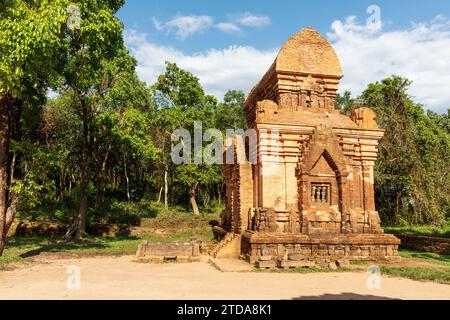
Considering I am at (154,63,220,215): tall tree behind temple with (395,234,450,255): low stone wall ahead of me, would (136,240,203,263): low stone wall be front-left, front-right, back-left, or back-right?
front-right

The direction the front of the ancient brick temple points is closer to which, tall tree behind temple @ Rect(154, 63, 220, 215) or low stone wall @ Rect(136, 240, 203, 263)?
the low stone wall

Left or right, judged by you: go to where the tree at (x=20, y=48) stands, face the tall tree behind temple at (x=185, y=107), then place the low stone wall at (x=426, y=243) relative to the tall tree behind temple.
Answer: right

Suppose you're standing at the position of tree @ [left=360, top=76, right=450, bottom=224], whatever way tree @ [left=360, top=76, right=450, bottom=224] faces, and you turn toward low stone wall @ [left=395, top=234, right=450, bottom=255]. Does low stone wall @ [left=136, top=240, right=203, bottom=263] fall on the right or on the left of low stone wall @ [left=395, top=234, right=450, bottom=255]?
right

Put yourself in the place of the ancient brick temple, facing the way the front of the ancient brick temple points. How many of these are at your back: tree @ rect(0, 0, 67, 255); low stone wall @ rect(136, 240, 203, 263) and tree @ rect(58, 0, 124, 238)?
0
